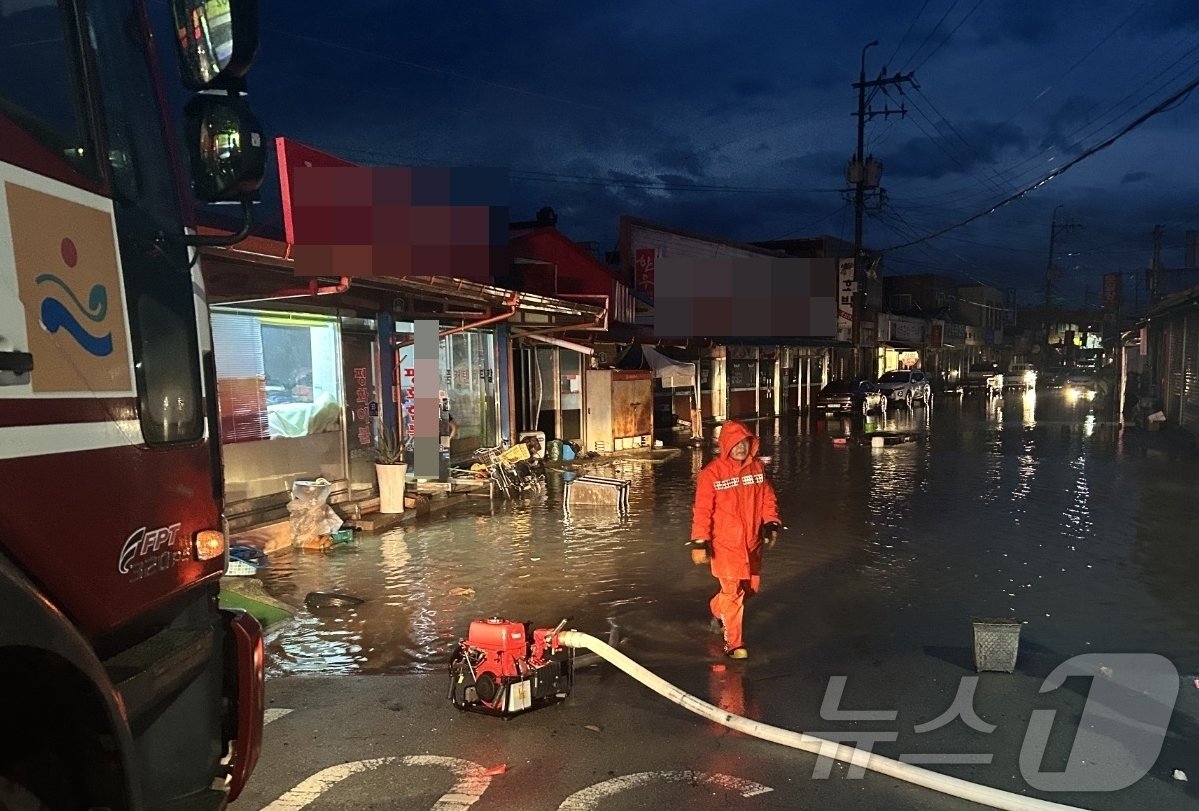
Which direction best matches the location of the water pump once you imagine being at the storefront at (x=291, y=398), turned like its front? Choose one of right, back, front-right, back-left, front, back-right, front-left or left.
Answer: front-right

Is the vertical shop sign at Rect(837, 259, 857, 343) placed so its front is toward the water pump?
yes

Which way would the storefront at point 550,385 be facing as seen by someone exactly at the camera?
facing the viewer and to the right of the viewer

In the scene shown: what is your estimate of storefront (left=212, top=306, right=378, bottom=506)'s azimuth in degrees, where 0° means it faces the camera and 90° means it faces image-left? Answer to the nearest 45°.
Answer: approximately 315°

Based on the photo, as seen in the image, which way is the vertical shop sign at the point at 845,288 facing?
toward the camera

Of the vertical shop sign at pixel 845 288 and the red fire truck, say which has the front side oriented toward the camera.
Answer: the vertical shop sign

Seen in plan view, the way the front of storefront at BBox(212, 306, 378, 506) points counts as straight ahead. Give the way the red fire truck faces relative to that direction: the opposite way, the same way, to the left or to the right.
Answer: to the left

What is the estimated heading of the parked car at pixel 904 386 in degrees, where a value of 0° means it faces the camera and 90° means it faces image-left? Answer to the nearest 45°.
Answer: approximately 45°

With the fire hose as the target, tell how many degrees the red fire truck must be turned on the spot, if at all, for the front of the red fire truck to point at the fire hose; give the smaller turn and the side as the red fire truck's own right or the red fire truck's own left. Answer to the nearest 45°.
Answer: approximately 45° to the red fire truck's own right

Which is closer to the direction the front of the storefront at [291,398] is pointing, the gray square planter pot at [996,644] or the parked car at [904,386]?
the gray square planter pot

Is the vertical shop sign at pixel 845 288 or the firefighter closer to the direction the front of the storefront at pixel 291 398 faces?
the firefighter

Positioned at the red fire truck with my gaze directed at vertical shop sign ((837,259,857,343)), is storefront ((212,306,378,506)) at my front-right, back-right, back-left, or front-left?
front-left
